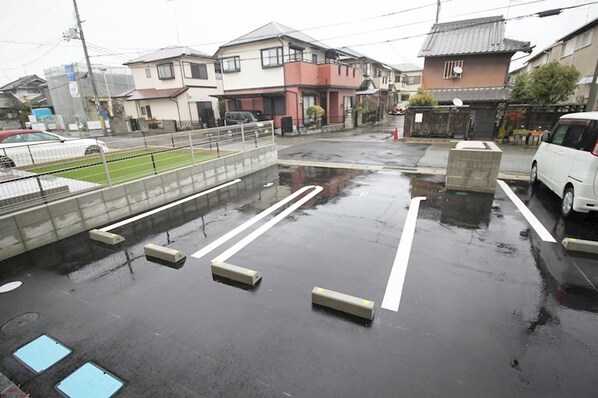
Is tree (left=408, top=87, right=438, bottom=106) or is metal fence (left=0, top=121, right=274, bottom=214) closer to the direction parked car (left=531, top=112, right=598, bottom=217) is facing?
the tree

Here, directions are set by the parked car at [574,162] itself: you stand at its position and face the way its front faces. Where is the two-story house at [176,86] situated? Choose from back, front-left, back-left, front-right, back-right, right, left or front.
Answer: front-left

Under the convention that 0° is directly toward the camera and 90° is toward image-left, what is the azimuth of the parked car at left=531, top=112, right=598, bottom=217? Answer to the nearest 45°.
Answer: approximately 135°

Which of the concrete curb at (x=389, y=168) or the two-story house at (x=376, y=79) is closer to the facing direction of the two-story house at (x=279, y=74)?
the concrete curb

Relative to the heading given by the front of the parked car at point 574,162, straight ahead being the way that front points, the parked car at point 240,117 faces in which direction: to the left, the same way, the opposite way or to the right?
to the right

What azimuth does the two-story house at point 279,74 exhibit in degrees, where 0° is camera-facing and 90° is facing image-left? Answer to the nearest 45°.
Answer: approximately 315°
